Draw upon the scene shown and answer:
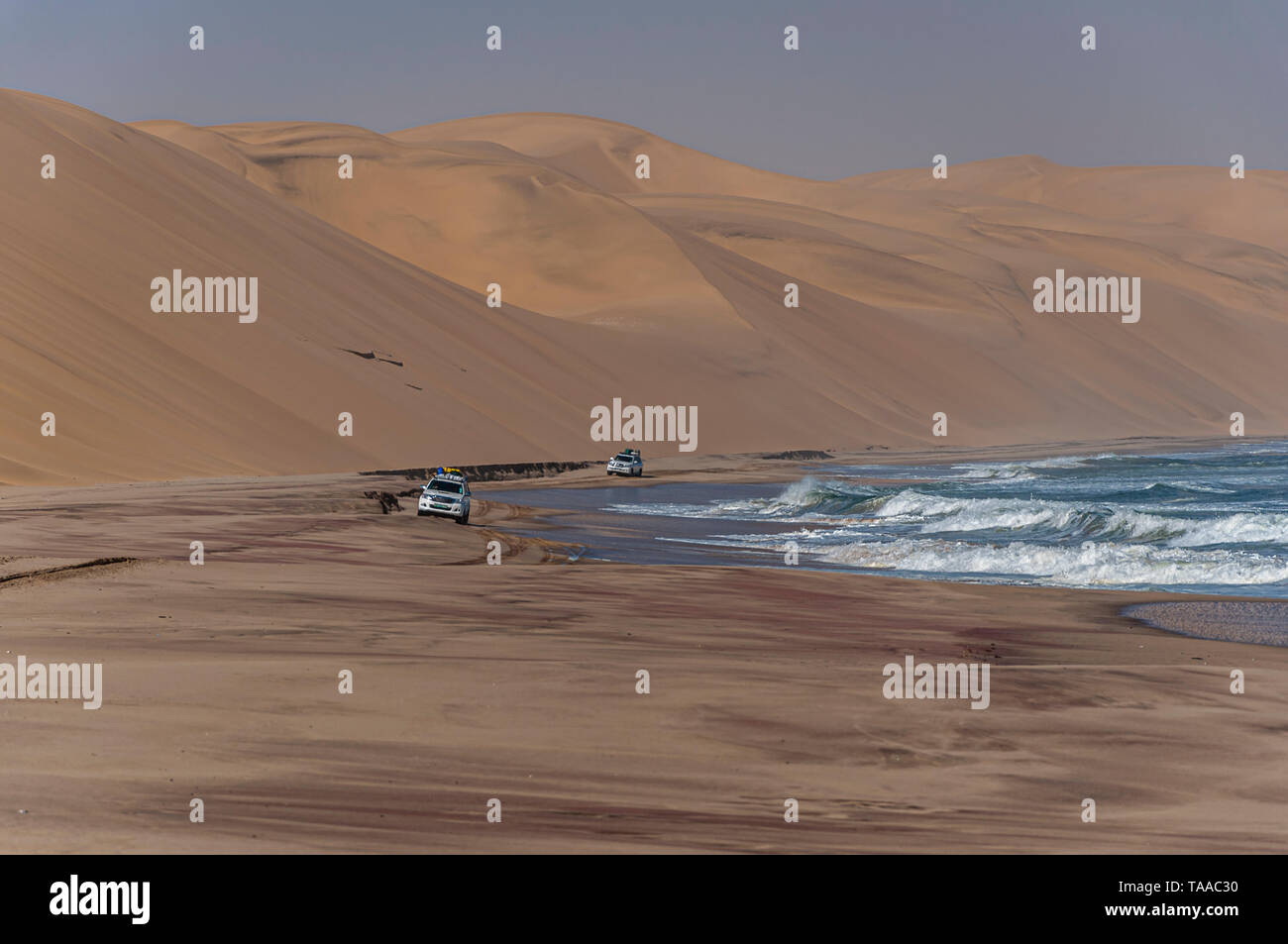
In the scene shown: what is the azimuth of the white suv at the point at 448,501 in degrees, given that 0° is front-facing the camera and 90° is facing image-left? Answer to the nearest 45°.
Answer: approximately 45°
